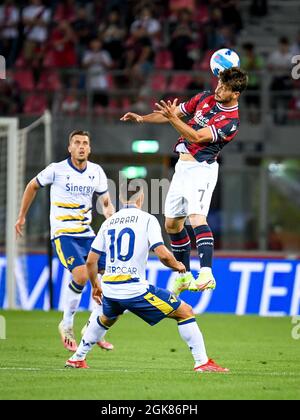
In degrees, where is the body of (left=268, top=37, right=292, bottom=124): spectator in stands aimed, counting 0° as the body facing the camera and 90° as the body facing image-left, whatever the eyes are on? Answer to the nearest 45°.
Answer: approximately 0°

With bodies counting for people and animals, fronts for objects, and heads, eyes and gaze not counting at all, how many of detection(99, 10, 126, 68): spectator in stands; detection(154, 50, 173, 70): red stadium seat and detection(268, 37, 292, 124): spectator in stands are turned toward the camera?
3

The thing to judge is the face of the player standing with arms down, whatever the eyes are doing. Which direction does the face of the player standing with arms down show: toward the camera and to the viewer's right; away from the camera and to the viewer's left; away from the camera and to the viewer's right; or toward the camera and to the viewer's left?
toward the camera and to the viewer's right

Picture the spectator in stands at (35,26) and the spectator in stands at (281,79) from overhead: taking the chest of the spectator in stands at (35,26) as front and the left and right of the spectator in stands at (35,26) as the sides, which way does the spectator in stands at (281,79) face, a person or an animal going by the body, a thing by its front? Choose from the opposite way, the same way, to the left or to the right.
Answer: the same way

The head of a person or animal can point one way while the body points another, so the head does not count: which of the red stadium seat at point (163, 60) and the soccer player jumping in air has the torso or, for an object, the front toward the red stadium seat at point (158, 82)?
the red stadium seat at point (163, 60)

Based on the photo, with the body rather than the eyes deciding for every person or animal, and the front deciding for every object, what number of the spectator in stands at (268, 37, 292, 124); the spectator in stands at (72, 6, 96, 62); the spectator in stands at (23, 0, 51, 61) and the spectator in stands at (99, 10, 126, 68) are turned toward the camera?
4

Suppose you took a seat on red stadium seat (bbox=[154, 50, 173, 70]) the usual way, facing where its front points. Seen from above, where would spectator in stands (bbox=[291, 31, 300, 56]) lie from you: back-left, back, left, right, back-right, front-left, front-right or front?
left

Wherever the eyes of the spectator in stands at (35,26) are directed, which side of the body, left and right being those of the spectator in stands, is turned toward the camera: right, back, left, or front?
front

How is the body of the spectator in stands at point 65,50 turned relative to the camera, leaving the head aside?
toward the camera

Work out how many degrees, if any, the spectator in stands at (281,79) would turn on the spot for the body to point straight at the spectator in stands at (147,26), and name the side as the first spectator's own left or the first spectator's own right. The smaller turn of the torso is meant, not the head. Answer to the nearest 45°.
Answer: approximately 90° to the first spectator's own right

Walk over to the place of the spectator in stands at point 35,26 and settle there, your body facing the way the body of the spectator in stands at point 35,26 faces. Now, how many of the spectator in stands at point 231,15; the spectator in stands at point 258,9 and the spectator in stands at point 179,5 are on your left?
3

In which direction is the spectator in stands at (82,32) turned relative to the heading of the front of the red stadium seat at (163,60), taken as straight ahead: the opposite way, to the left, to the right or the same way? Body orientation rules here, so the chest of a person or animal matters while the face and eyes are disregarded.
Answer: the same way

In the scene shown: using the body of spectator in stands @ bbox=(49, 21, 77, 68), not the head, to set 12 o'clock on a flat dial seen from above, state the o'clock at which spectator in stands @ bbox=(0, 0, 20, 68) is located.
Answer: spectator in stands @ bbox=(0, 0, 20, 68) is roughly at 4 o'clock from spectator in stands @ bbox=(49, 21, 77, 68).

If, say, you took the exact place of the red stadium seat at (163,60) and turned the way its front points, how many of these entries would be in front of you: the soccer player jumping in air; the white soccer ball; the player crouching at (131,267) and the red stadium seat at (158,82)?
4

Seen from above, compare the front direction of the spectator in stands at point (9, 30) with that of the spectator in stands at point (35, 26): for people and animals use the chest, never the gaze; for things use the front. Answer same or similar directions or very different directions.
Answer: same or similar directions

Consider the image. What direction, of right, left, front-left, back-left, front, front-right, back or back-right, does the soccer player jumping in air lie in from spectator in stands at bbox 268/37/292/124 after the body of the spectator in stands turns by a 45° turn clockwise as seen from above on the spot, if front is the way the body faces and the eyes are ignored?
front-left

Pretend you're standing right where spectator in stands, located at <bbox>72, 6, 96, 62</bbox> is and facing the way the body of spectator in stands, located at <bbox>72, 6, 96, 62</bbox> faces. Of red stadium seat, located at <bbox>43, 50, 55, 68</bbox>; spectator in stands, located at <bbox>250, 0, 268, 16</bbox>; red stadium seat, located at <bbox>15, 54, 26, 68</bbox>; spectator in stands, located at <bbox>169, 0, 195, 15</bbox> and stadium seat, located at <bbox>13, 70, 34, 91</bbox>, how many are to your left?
2

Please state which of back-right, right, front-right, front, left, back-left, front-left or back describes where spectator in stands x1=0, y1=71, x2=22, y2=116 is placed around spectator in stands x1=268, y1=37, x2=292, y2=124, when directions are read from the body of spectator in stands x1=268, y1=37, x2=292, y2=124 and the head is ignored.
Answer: right
